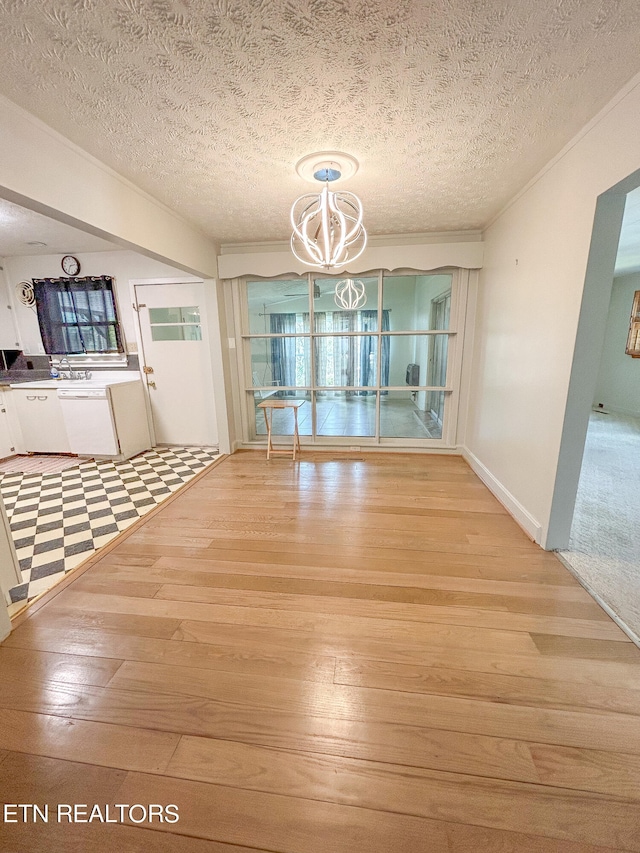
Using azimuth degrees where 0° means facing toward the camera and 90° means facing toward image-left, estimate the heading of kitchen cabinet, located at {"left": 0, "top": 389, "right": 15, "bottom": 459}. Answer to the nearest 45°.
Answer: approximately 45°

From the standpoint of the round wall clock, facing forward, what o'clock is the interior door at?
The interior door is roughly at 9 o'clock from the round wall clock.

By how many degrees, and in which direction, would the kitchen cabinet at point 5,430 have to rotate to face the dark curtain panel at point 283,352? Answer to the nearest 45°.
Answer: approximately 90° to its left

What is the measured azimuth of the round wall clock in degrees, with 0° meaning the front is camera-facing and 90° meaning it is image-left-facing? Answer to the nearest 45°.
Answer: approximately 45°

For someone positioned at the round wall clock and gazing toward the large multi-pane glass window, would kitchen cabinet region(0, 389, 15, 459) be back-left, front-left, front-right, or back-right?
back-right

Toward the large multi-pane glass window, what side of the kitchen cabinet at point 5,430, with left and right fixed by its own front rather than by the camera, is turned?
left
